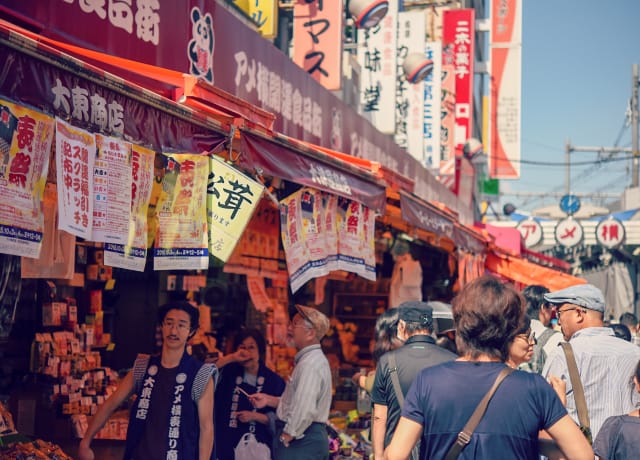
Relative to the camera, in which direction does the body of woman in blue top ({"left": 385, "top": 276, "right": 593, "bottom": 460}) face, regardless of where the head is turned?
away from the camera

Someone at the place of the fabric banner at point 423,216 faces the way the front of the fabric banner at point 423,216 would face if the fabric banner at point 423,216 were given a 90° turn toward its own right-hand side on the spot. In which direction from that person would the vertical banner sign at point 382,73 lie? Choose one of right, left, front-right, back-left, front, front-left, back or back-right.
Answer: back-right

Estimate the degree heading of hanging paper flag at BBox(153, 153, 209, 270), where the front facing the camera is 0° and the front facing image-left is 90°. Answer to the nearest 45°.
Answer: approximately 0°

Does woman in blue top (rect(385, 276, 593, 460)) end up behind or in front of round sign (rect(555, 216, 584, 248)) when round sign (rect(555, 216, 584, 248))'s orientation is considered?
in front

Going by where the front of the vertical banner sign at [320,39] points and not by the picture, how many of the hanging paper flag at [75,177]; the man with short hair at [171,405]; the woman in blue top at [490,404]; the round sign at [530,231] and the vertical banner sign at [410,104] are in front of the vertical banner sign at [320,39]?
3

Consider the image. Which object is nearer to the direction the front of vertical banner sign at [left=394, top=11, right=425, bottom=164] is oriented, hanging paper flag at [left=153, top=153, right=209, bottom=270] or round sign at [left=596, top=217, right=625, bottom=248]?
the hanging paper flag

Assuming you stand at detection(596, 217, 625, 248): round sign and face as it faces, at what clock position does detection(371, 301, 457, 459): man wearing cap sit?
The man wearing cap is roughly at 12 o'clock from the round sign.

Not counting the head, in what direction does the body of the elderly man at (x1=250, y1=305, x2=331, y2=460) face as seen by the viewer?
to the viewer's left

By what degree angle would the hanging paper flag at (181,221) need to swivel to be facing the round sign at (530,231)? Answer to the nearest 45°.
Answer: approximately 135° to its left

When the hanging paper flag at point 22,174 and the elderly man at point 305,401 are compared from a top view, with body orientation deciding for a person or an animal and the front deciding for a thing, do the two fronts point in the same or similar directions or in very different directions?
very different directions

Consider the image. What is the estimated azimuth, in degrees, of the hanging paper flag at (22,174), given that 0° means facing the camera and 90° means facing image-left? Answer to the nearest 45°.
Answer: approximately 315°

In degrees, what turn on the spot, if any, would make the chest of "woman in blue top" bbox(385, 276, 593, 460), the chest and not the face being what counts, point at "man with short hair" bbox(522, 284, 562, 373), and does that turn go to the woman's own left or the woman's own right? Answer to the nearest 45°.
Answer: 0° — they already face them
